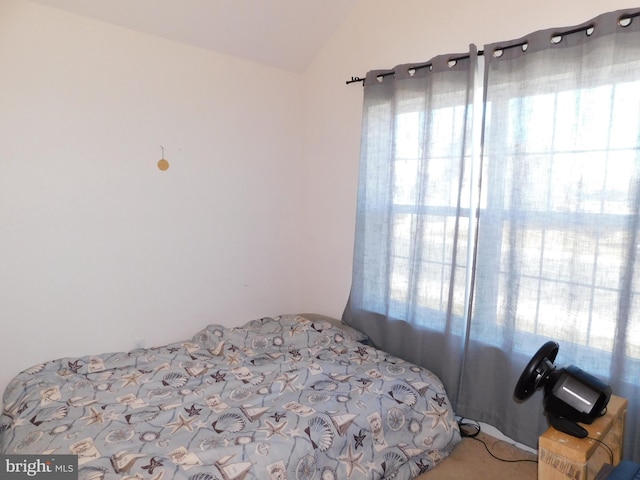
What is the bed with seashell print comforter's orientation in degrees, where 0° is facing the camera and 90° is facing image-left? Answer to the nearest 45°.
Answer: approximately 45°

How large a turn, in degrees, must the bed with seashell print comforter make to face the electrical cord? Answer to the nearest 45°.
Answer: approximately 135° to its left

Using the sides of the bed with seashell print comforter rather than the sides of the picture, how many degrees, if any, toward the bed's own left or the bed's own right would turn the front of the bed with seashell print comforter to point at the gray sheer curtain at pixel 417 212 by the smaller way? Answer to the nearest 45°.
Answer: approximately 135° to the bed's own left

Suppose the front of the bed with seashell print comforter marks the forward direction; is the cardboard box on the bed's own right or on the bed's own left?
on the bed's own left
